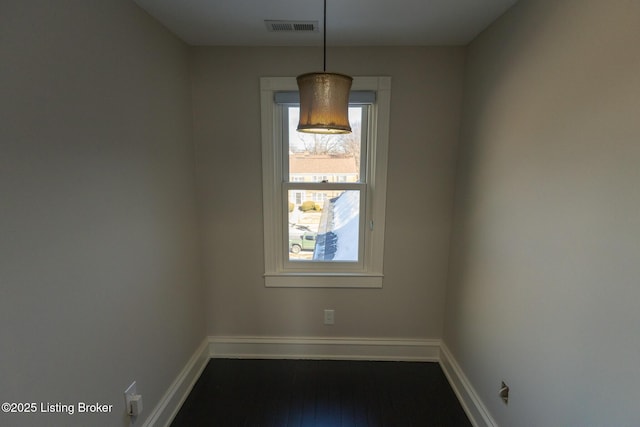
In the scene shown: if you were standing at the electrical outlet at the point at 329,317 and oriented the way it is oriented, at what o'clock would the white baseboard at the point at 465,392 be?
The white baseboard is roughly at 10 o'clock from the electrical outlet.

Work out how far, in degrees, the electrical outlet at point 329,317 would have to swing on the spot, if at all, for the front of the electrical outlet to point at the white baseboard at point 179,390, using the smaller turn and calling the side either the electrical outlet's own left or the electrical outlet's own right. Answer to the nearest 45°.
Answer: approximately 45° to the electrical outlet's own right

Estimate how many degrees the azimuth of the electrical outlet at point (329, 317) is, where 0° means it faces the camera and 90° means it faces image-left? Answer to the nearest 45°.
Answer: approximately 0°

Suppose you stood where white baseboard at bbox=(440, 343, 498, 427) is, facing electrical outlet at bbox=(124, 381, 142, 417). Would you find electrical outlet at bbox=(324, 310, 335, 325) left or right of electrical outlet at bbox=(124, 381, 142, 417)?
right

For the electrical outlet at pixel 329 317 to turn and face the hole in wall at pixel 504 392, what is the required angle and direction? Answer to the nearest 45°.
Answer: approximately 45° to its left

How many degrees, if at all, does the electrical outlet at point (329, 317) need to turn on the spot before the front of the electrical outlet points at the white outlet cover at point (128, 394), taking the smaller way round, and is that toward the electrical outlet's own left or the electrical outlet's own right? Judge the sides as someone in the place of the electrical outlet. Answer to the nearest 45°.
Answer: approximately 45° to the electrical outlet's own right
